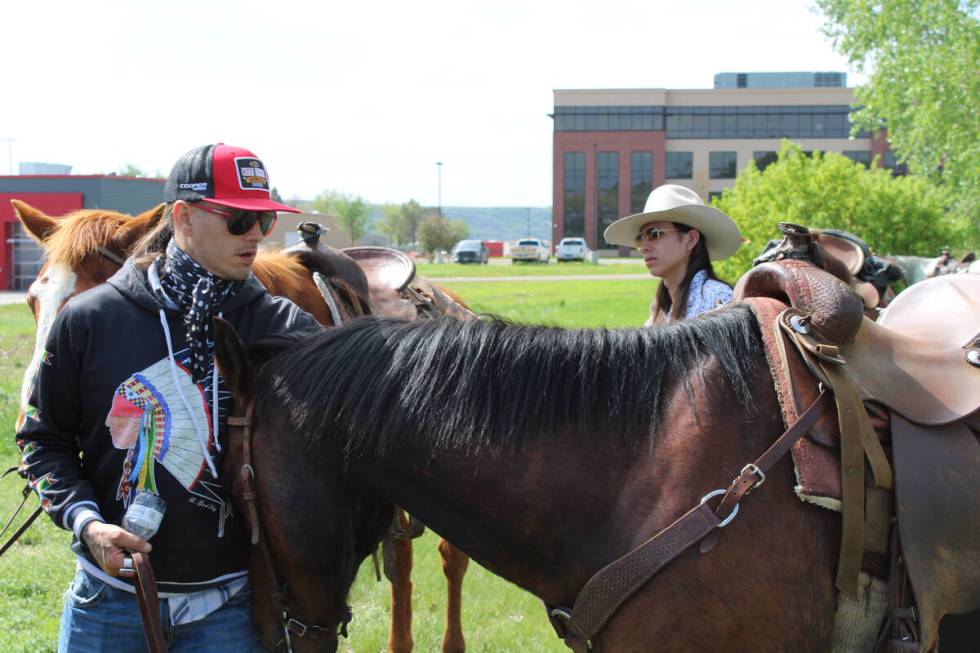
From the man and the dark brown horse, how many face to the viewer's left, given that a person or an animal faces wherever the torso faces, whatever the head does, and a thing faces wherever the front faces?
1

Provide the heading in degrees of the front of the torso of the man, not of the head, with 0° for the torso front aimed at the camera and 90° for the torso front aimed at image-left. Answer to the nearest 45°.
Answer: approximately 315°

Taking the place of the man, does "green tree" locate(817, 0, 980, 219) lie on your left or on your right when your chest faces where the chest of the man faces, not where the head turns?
on your left

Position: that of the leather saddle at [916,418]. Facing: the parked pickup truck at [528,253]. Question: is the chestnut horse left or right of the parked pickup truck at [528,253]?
left

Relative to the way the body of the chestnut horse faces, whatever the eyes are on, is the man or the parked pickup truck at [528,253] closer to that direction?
the man

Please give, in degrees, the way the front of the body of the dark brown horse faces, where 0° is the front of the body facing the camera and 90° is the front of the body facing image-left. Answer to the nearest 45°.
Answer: approximately 90°

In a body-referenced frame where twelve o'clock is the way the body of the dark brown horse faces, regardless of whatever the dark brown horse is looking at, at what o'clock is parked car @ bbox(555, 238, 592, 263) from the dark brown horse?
The parked car is roughly at 3 o'clock from the dark brown horse.

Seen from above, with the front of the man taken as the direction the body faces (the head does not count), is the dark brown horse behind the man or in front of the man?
in front

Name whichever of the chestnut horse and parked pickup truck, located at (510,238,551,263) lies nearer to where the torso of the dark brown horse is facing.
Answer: the chestnut horse

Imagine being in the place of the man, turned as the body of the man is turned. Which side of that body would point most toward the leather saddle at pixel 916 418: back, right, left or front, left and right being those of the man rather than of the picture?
left

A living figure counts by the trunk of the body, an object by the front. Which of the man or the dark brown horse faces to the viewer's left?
the dark brown horse
